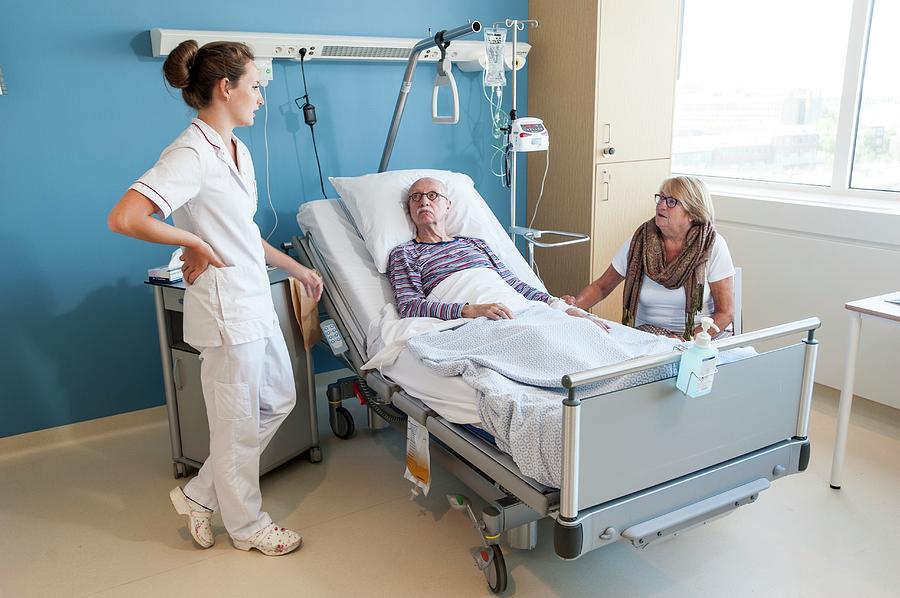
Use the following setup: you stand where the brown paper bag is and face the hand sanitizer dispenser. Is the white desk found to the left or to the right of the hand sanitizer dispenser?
left

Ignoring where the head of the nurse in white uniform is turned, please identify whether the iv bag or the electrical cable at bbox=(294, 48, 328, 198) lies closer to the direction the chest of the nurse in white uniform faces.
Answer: the iv bag

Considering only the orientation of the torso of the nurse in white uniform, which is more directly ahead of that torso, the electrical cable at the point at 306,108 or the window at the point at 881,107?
the window

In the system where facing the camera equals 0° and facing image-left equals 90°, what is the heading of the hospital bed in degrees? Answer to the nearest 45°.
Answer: approximately 315°

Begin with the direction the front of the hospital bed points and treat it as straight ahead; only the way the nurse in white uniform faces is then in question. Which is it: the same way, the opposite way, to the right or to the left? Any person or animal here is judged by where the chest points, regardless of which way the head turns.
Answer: to the left

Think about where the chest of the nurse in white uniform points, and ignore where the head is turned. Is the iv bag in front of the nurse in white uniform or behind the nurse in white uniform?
in front

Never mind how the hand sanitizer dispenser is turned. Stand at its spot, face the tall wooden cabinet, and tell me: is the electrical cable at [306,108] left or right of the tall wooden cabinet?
left

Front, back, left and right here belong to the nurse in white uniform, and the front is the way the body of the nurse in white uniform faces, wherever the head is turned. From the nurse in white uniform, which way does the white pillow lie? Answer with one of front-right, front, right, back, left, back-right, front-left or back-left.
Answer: front-left

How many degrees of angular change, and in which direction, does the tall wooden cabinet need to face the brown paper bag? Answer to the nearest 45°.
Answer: approximately 90° to its right

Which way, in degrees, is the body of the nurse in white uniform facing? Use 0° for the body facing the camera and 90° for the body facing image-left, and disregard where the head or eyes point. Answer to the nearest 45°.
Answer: approximately 270°

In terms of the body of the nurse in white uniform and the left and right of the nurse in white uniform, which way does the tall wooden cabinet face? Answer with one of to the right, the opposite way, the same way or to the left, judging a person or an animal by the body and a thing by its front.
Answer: to the right

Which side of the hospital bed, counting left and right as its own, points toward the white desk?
left

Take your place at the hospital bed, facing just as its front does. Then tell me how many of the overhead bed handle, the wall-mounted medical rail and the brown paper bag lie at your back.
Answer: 3

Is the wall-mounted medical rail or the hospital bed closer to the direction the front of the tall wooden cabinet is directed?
the hospital bed
